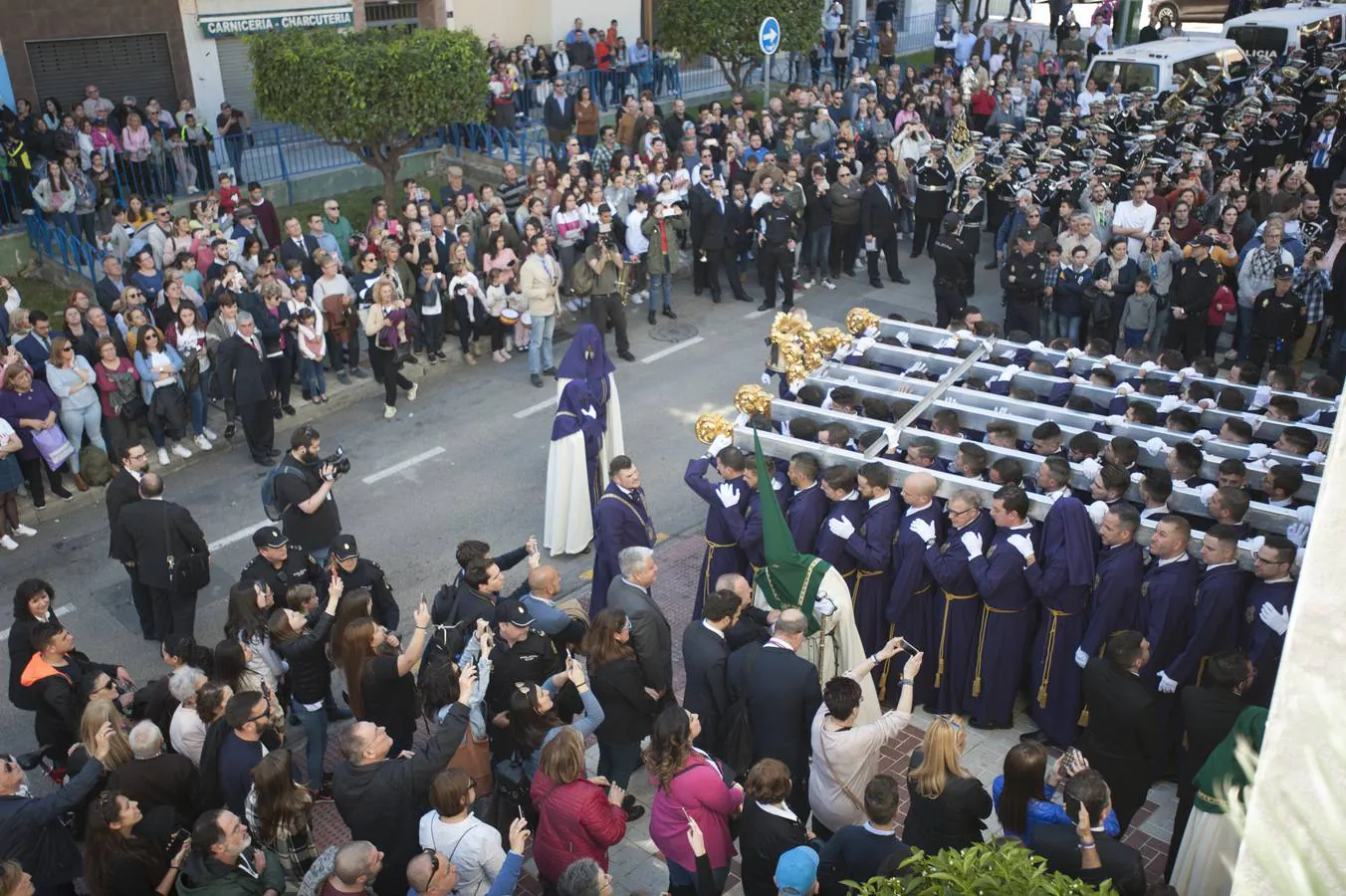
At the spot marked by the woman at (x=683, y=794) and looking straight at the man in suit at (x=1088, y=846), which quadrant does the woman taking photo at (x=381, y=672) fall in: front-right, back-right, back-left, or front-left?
back-left

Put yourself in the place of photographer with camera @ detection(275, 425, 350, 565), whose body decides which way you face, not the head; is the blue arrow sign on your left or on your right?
on your left

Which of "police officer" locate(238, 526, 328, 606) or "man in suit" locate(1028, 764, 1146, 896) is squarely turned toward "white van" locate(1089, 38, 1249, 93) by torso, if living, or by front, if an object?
the man in suit

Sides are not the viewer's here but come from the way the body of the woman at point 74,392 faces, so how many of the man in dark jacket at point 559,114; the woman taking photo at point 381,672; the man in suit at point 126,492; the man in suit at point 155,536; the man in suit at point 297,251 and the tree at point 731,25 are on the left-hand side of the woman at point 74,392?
3

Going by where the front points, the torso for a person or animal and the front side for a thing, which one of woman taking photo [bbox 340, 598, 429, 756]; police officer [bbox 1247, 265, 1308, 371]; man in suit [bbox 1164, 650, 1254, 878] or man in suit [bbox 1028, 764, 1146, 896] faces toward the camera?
the police officer

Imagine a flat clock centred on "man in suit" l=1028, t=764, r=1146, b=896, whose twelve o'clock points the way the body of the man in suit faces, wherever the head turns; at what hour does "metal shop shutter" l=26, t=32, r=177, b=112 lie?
The metal shop shutter is roughly at 10 o'clock from the man in suit.

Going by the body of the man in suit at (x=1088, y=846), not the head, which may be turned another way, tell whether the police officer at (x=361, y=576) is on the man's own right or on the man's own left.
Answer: on the man's own left

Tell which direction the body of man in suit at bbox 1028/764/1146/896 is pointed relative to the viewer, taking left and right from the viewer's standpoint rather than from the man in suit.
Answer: facing away from the viewer

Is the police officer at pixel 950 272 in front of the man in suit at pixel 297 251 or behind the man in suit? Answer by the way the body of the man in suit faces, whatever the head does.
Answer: in front

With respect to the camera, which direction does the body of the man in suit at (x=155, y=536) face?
away from the camera

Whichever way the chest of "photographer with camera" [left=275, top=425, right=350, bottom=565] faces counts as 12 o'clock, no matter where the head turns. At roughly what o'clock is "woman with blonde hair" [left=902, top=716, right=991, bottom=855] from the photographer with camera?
The woman with blonde hair is roughly at 2 o'clock from the photographer with camera.

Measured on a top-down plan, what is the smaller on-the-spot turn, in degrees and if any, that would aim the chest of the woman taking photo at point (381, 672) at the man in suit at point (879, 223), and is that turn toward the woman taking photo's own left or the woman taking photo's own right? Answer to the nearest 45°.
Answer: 0° — they already face them

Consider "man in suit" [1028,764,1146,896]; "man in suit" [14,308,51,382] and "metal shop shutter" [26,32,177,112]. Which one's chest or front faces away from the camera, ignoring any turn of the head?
"man in suit" [1028,764,1146,896]

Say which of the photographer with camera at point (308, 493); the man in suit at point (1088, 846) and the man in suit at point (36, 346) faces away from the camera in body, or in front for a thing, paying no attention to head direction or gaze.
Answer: the man in suit at point (1088, 846)

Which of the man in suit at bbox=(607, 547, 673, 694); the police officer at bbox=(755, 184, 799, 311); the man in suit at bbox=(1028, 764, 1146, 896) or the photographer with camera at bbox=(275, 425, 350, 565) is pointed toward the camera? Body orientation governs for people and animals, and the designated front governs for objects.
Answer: the police officer

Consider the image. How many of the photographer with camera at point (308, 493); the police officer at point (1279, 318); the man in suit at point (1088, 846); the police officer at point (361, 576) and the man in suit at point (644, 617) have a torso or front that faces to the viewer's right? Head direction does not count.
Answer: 2
